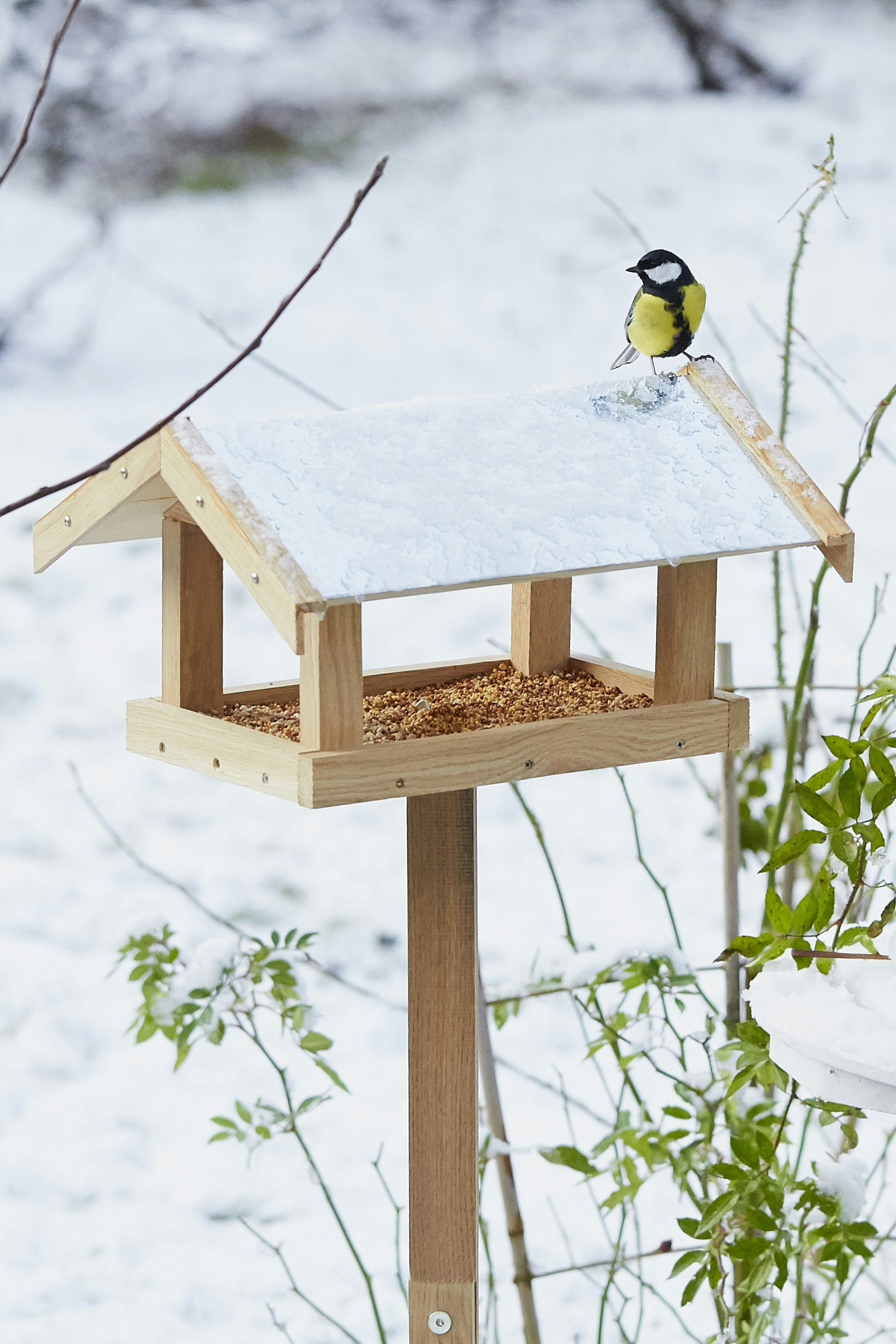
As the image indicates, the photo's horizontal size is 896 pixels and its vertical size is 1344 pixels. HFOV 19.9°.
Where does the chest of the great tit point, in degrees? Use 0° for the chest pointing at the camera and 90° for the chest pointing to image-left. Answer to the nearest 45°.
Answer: approximately 315°
